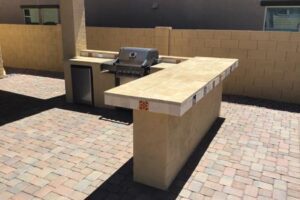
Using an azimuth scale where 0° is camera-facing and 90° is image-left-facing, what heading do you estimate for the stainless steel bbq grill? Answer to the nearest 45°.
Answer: approximately 45°
